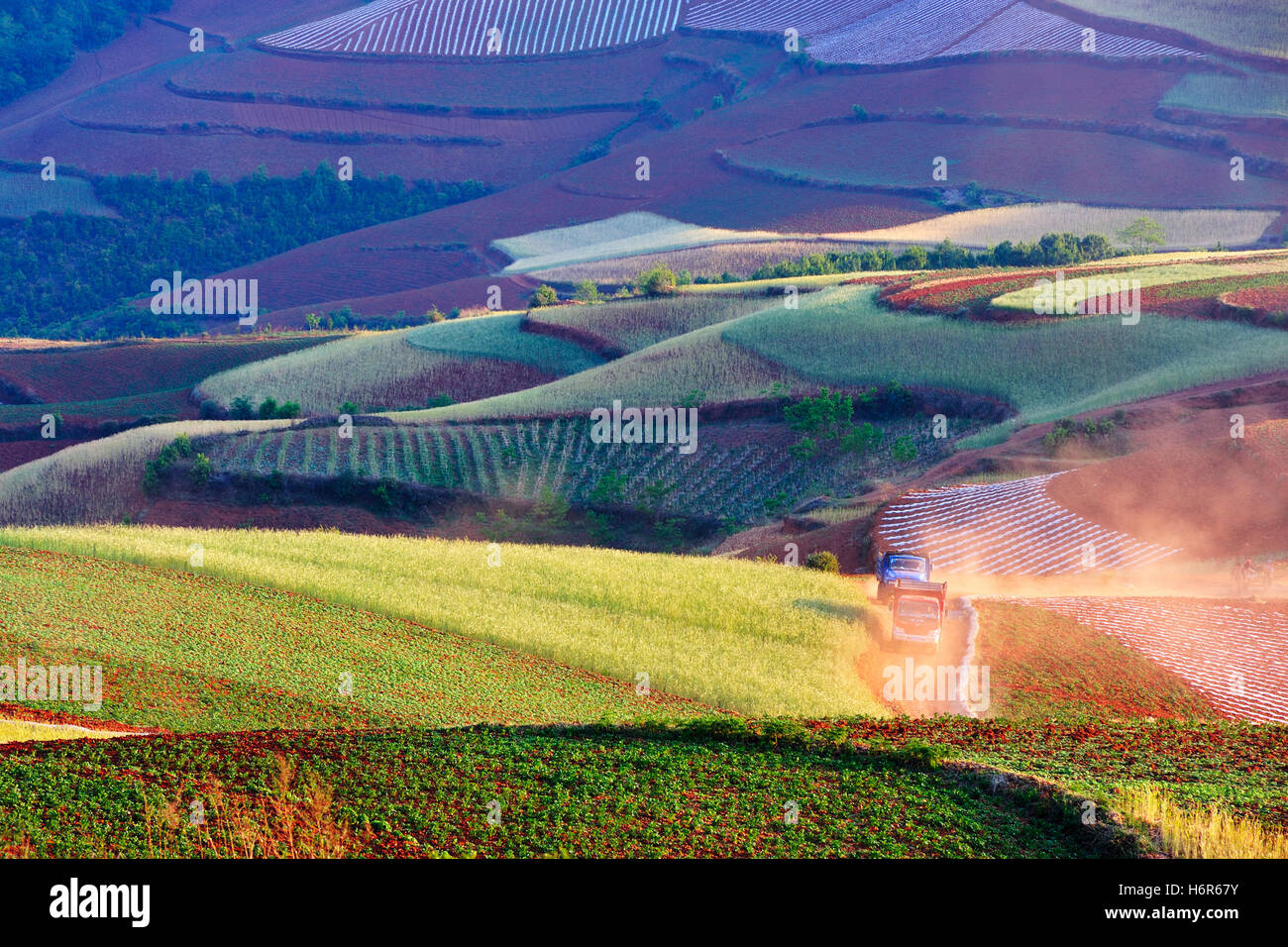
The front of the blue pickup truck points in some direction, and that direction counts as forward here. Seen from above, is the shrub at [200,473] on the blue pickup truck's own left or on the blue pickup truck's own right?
on the blue pickup truck's own right

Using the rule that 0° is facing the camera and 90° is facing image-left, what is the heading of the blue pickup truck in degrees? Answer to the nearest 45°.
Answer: approximately 0°

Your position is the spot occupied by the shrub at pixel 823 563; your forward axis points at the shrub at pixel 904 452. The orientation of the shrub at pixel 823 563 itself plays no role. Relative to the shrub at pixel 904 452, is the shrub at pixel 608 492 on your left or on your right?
left

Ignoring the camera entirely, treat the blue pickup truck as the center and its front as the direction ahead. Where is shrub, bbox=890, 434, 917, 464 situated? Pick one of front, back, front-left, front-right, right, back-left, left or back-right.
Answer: back

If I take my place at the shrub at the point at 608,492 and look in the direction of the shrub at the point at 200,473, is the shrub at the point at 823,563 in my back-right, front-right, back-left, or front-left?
back-left

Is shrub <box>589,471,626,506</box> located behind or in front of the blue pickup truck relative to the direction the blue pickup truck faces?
behind
